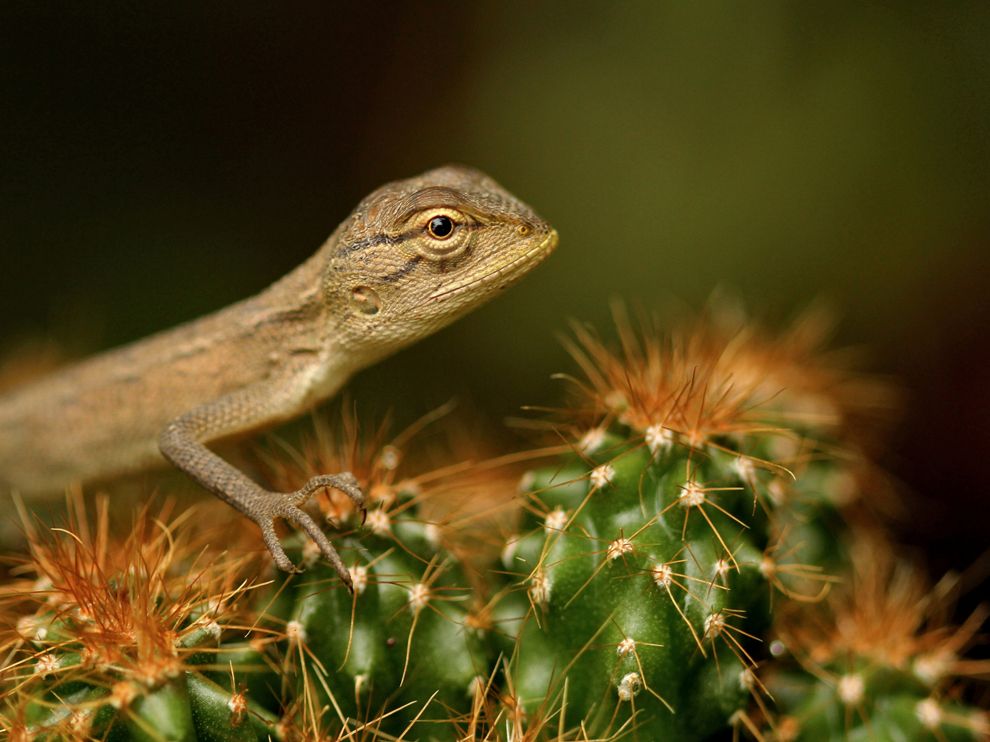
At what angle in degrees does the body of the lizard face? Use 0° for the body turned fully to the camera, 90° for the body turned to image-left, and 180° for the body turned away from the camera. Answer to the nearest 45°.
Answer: approximately 270°

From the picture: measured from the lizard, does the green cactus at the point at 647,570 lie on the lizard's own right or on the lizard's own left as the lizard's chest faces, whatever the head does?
on the lizard's own right

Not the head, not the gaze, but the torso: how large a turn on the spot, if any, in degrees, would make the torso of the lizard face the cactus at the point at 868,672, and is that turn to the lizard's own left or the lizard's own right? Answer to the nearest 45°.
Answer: approximately 45° to the lizard's own right
